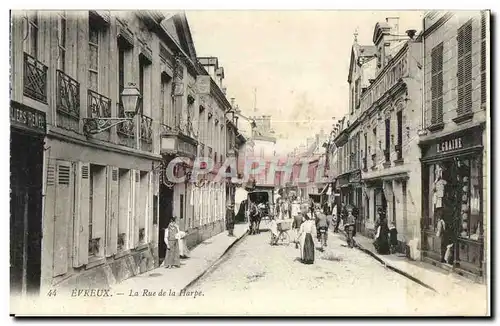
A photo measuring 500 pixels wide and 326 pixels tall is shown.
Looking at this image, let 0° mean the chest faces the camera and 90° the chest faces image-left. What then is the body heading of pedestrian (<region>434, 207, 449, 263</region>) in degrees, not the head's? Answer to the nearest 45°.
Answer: approximately 90°

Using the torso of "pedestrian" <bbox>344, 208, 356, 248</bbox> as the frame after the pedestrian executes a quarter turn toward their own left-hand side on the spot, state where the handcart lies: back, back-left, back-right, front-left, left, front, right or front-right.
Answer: back-left

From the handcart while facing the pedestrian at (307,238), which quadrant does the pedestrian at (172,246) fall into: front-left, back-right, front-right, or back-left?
front-right

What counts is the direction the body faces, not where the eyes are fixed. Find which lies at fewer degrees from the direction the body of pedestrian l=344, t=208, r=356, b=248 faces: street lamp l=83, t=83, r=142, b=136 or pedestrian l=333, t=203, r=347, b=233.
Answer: the street lamp

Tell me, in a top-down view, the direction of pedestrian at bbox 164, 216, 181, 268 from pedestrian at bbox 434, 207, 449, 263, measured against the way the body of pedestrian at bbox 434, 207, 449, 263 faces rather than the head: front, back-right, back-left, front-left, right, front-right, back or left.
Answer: front

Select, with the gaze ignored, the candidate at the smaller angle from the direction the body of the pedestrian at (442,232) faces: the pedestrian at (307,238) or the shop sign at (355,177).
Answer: the pedestrian

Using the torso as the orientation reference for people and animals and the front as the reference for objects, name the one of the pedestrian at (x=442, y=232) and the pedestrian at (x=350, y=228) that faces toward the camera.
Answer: the pedestrian at (x=350, y=228)

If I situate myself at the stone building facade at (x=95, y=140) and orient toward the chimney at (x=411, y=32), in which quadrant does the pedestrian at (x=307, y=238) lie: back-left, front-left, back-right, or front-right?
front-left

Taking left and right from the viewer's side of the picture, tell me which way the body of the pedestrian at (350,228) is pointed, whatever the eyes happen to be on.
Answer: facing the viewer
